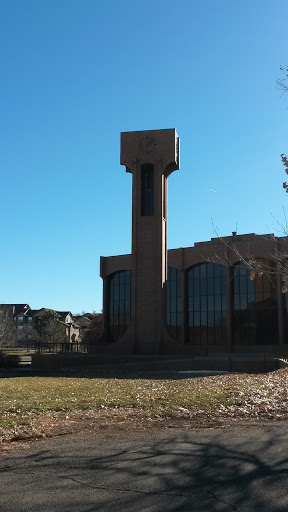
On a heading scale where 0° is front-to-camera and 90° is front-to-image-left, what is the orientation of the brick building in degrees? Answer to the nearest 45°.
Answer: approximately 0°
